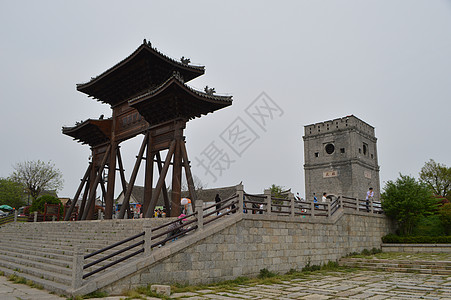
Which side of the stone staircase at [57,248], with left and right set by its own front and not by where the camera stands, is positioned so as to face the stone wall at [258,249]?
left

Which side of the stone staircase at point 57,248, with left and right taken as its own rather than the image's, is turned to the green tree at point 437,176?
back

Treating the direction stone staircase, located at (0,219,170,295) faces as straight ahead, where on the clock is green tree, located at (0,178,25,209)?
The green tree is roughly at 4 o'clock from the stone staircase.

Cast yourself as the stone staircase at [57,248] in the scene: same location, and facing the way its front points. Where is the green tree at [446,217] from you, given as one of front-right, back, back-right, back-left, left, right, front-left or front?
back-left

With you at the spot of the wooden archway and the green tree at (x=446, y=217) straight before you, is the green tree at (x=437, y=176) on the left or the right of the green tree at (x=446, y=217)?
left

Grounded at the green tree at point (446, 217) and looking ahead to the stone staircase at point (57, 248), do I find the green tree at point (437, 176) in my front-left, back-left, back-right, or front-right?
back-right

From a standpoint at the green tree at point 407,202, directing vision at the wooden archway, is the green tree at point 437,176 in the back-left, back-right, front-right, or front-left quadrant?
back-right

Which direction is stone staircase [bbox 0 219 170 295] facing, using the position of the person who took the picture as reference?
facing the viewer and to the left of the viewer
